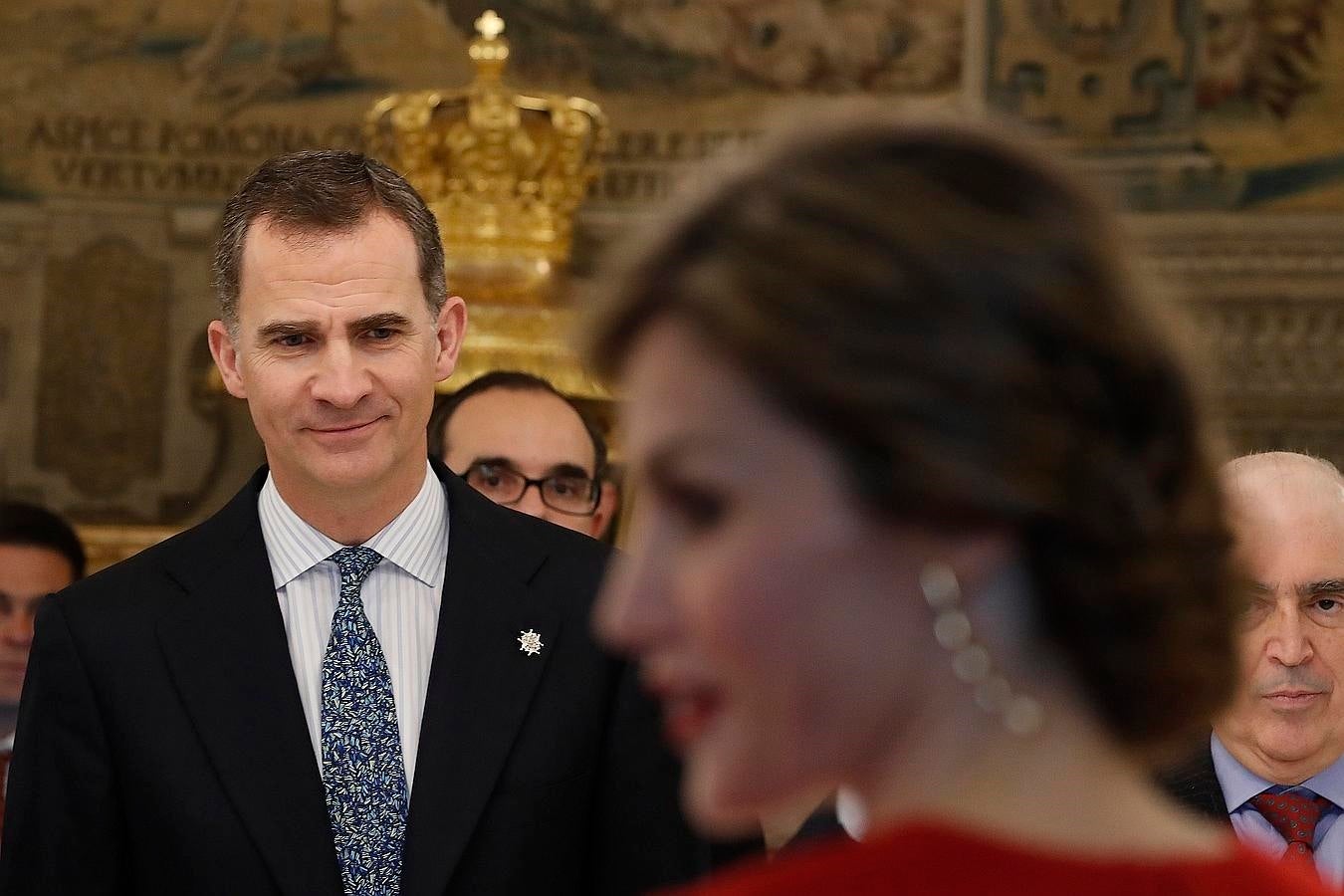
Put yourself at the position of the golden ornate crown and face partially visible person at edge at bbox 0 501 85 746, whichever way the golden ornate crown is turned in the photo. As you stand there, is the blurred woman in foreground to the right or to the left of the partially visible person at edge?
left

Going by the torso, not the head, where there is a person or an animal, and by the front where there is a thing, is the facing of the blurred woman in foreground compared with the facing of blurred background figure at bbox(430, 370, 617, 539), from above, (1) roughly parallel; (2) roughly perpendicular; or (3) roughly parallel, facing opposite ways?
roughly perpendicular

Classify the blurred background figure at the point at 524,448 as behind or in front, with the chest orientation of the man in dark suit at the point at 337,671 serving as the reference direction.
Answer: behind

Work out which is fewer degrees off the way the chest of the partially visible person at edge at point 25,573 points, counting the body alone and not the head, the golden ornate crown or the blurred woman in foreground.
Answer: the blurred woman in foreground

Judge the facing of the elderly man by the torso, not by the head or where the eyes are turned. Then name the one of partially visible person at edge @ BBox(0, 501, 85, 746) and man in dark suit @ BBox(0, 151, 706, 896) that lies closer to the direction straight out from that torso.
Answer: the man in dark suit

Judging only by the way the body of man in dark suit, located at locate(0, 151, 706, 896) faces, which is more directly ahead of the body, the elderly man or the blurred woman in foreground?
the blurred woman in foreground

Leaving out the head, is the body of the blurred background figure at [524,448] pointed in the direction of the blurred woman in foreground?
yes

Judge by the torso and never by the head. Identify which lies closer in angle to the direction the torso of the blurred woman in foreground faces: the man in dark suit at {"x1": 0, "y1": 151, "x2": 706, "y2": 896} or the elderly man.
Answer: the man in dark suit

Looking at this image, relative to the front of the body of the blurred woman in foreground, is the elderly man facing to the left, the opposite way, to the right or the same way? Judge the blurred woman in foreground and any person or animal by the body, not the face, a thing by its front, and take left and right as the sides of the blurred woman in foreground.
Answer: to the left

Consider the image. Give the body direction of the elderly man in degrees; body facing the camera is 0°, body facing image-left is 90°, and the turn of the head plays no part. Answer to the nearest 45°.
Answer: approximately 0°

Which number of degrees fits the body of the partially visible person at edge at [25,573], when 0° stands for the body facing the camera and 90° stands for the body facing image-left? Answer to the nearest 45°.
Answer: approximately 0°

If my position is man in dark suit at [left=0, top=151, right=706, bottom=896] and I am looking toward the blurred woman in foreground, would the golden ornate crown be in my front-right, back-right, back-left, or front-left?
back-left
